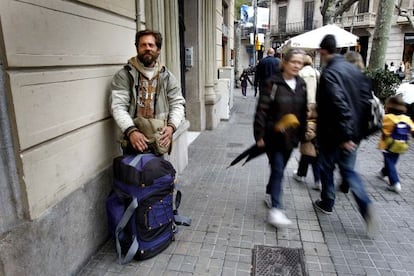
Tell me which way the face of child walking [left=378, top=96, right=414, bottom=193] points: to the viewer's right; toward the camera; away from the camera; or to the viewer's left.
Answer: away from the camera

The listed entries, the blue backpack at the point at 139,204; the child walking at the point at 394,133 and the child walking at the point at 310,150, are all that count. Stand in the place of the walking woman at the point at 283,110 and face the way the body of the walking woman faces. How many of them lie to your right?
1

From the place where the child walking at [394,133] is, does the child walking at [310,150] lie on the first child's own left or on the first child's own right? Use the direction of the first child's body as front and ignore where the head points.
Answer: on the first child's own left

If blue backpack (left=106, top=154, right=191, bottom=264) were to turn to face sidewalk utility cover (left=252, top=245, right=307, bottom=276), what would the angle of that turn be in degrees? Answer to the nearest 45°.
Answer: approximately 45° to its left

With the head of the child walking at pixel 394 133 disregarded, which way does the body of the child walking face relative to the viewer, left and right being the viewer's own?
facing away from the viewer and to the left of the viewer

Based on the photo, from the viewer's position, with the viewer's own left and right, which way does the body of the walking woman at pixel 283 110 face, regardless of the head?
facing the viewer and to the right of the viewer

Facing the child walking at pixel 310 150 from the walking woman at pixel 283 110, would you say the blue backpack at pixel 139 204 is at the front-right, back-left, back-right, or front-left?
back-left

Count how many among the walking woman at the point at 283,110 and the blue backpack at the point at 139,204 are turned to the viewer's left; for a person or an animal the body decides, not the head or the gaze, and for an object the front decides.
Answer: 0

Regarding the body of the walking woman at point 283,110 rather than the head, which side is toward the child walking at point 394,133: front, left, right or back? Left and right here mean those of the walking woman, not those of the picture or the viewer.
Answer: left

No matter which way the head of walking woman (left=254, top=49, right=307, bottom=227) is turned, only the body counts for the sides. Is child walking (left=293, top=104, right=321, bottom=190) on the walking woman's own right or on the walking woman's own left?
on the walking woman's own left
